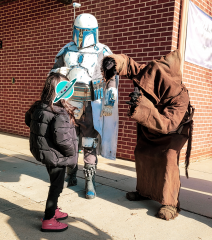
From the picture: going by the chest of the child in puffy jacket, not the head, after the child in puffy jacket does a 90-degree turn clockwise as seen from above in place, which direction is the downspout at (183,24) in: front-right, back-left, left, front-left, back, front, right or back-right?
back-left

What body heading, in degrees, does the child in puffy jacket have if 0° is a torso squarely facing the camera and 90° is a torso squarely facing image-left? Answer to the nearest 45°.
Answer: approximately 270°
